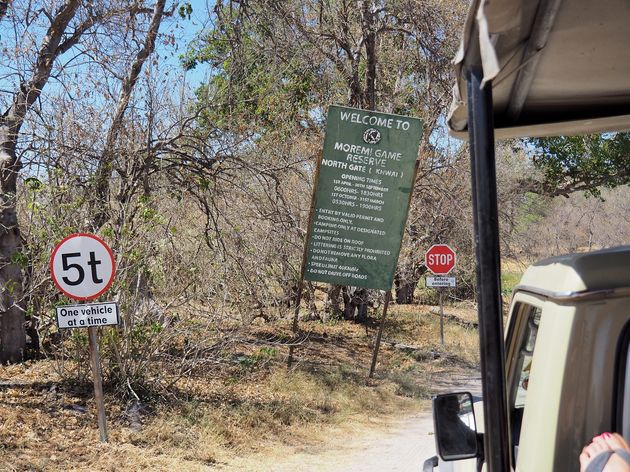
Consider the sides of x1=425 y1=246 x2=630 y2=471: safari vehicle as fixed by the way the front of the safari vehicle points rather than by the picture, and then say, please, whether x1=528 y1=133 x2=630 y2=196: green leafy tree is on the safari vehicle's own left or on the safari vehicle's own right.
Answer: on the safari vehicle's own right

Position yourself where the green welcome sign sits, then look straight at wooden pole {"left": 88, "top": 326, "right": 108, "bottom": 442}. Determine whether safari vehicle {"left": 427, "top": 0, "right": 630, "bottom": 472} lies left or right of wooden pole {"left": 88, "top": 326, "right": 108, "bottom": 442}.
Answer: left

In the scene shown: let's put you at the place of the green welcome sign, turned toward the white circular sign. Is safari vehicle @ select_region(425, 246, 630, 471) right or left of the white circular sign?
left

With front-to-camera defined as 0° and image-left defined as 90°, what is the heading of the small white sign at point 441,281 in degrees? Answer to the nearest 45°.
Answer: approximately 0°

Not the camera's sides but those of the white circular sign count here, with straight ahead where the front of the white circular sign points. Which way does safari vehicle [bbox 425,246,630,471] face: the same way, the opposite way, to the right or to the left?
the opposite way

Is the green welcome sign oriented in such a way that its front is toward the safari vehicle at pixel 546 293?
yes

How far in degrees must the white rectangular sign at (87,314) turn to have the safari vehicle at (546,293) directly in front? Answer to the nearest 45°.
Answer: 0° — it already faces it

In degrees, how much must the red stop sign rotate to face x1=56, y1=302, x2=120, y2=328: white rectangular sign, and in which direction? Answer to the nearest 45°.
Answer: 0° — it already faces it

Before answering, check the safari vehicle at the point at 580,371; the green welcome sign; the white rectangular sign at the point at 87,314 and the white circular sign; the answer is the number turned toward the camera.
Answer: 3

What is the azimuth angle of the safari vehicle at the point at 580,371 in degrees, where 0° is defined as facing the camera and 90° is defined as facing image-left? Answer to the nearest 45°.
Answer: approximately 135°

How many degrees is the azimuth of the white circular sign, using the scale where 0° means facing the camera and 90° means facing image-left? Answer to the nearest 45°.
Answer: approximately 0°
